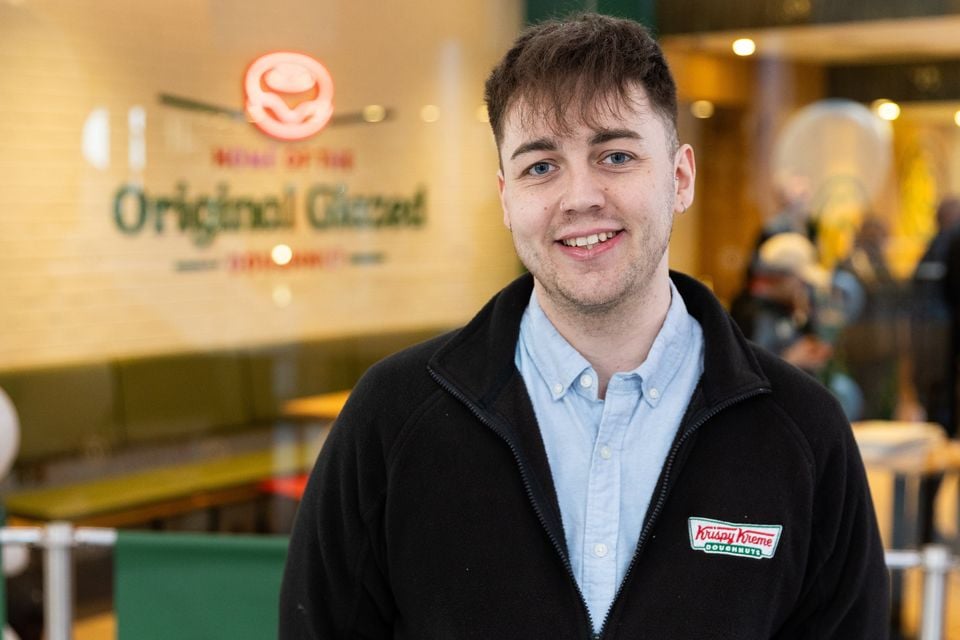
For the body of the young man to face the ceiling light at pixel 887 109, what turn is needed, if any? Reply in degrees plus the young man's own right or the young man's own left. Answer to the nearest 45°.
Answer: approximately 180°

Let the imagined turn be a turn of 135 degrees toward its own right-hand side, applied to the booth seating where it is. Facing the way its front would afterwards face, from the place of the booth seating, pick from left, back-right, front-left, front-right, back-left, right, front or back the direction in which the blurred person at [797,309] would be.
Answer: back

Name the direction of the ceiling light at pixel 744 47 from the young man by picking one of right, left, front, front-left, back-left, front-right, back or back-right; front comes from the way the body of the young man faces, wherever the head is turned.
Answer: back

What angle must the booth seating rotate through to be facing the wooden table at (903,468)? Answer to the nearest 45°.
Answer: approximately 45° to its left

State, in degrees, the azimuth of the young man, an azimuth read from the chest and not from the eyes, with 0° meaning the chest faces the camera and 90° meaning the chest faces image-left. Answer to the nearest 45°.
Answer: approximately 0°

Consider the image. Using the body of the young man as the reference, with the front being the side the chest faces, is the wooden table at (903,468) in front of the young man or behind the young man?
behind

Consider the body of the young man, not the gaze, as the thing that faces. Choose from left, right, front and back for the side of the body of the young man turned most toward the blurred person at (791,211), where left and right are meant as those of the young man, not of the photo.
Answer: back

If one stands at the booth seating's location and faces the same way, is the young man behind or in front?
in front

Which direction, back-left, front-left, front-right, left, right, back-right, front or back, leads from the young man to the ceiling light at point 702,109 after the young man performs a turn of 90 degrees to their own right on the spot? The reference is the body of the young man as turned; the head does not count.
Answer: right

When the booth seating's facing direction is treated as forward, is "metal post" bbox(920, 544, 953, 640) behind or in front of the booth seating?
in front

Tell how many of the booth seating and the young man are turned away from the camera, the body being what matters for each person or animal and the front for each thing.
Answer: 0

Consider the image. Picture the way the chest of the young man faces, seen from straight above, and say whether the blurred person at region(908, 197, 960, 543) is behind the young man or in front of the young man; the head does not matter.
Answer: behind

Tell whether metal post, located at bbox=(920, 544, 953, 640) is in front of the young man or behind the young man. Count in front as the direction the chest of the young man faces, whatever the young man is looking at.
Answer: behind

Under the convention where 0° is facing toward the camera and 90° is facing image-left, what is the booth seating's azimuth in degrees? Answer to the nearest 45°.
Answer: approximately 315°

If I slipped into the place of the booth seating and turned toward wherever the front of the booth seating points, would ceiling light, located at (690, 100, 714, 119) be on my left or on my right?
on my left

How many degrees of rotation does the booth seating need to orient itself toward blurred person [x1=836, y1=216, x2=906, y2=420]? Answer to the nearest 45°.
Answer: approximately 45° to its left
